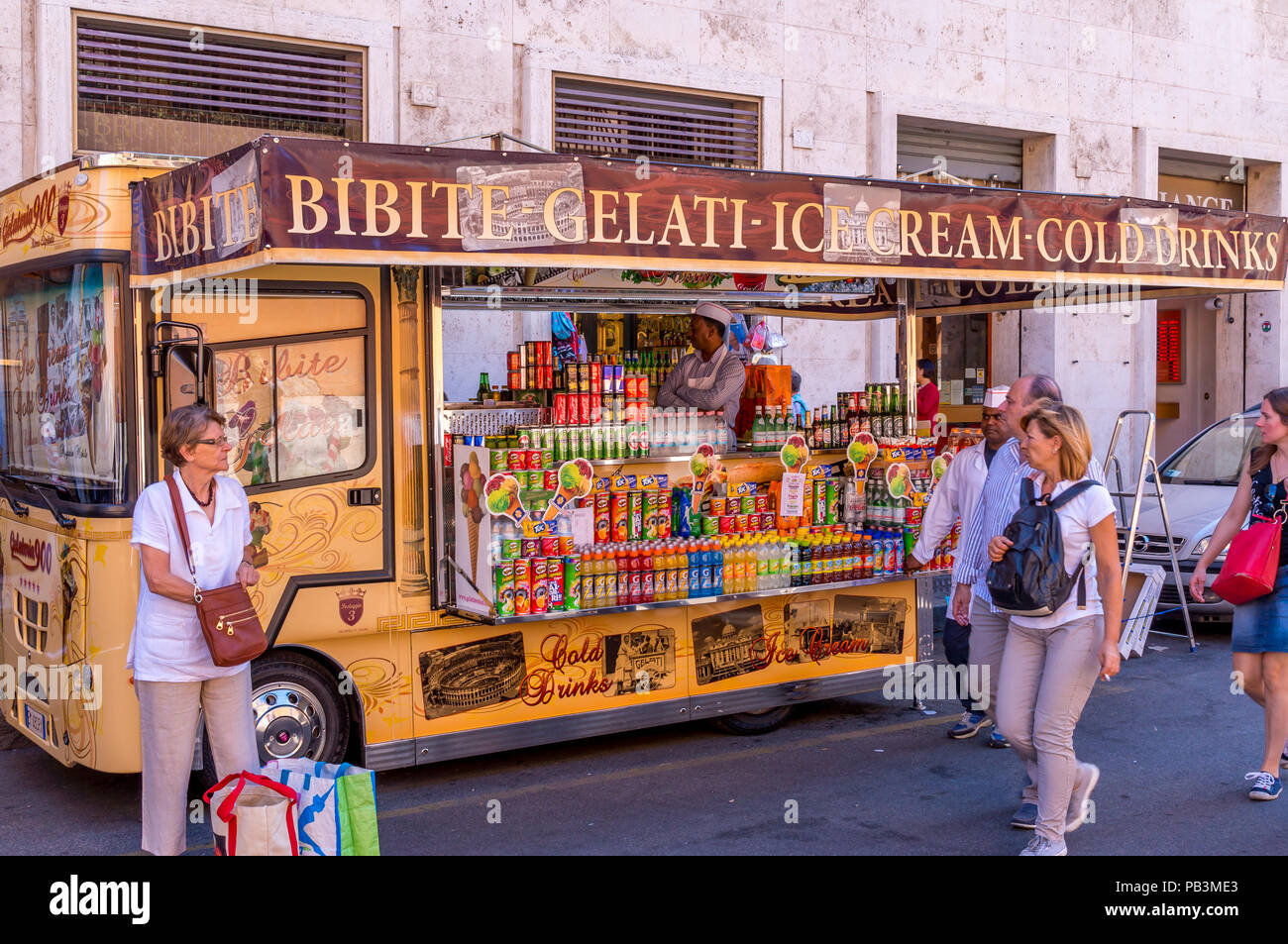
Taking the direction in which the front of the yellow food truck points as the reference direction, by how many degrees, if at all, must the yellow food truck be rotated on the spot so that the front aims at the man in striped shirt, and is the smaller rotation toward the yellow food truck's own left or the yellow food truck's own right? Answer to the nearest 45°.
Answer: approximately 135° to the yellow food truck's own left

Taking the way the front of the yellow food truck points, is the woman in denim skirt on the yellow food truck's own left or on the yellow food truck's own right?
on the yellow food truck's own left

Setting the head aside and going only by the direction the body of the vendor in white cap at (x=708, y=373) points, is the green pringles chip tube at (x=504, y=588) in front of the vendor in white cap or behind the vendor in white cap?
in front

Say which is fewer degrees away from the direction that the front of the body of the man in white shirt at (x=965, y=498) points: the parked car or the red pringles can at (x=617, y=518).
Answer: the red pringles can

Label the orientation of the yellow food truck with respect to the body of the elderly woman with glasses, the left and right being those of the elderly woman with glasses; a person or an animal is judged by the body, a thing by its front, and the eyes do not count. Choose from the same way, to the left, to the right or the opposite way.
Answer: to the right

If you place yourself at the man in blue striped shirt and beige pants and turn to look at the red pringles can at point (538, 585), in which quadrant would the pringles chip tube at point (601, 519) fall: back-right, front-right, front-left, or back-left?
front-right

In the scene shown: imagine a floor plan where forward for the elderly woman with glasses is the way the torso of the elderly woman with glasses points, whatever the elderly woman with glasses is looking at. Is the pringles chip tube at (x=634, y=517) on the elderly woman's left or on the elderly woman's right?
on the elderly woman's left

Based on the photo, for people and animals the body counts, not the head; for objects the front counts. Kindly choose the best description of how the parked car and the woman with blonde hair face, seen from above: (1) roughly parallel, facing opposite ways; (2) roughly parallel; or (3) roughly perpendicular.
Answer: roughly parallel

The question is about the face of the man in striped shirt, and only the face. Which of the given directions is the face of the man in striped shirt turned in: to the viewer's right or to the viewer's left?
to the viewer's left

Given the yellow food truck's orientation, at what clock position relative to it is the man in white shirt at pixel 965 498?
The man in white shirt is roughly at 7 o'clock from the yellow food truck.

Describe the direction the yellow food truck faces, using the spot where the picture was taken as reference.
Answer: facing the viewer and to the left of the viewer

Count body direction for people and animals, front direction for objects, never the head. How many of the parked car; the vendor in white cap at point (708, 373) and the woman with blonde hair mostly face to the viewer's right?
0

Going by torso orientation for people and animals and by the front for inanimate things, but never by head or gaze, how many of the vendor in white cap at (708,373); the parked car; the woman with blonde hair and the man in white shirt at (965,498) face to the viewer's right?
0

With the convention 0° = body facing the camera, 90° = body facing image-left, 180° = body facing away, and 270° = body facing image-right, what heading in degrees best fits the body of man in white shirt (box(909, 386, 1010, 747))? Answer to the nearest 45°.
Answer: approximately 45°

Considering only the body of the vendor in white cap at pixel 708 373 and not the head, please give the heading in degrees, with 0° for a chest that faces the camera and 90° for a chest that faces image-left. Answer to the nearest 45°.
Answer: approximately 45°
